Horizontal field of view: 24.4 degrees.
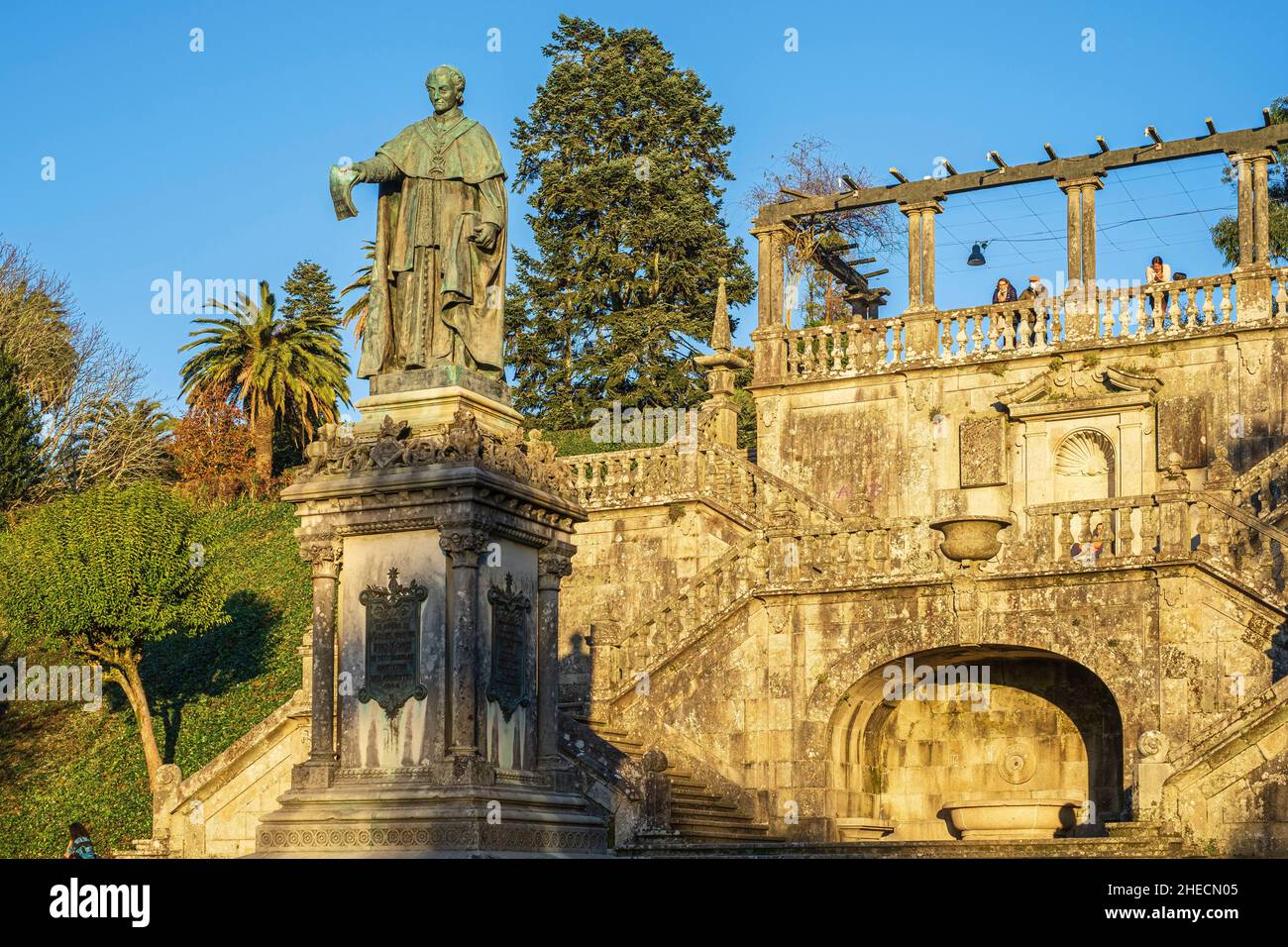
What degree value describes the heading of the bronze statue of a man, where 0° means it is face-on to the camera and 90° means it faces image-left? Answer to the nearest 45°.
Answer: approximately 0°

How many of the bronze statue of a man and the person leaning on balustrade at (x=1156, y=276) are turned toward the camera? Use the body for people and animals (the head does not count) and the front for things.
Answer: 2

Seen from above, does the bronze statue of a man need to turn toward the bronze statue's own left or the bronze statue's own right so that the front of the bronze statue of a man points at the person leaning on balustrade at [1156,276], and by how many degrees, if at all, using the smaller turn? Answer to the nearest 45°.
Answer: approximately 135° to the bronze statue's own left

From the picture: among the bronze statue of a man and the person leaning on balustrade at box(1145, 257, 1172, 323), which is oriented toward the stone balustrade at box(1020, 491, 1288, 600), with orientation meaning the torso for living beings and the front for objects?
the person leaning on balustrade

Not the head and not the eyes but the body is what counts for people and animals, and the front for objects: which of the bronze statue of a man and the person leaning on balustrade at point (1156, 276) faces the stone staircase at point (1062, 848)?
the person leaning on balustrade

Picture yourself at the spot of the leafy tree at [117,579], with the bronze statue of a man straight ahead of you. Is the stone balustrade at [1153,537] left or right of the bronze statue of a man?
left

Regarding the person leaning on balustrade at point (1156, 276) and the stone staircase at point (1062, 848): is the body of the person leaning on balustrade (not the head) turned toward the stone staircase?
yes
